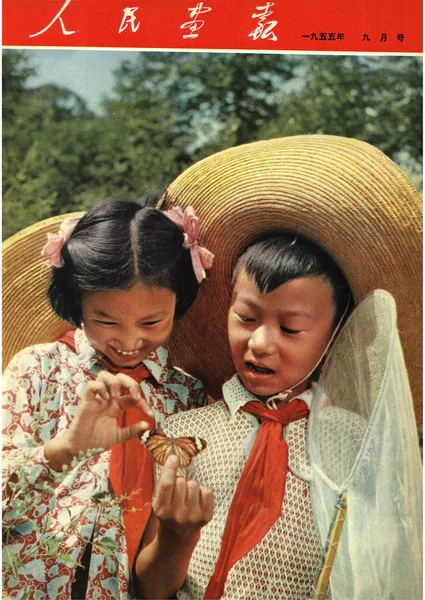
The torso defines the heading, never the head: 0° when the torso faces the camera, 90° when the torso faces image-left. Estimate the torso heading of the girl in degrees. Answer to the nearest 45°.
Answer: approximately 315°

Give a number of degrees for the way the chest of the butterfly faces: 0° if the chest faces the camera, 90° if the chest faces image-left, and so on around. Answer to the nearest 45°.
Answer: approximately 180°
